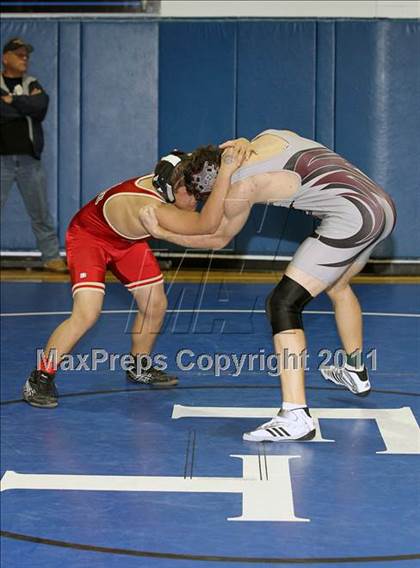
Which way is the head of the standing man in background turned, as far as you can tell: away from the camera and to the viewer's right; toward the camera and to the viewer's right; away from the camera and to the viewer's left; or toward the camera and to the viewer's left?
toward the camera and to the viewer's right

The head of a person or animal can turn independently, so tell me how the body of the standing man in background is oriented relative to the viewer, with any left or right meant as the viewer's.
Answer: facing the viewer
